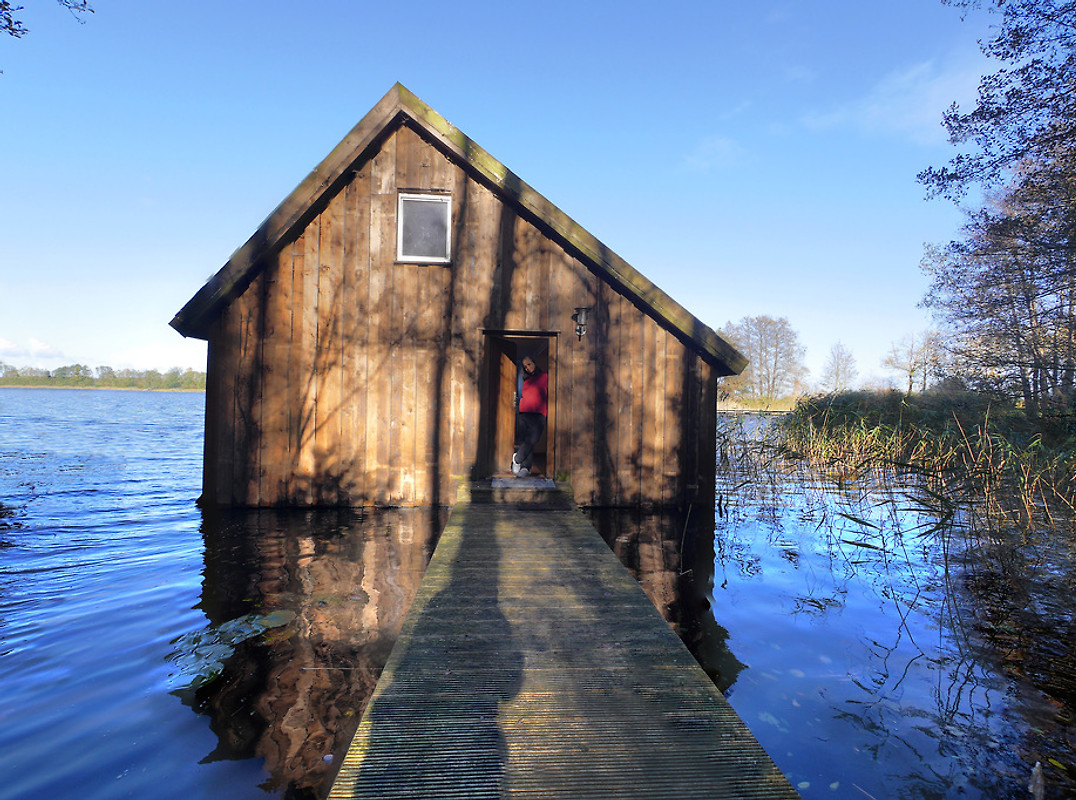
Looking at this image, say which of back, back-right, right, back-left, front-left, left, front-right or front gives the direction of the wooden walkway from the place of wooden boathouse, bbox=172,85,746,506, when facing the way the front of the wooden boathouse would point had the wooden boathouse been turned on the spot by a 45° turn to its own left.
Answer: front-right

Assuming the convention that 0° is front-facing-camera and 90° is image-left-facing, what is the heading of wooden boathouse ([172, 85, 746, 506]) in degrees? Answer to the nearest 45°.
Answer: approximately 0°
